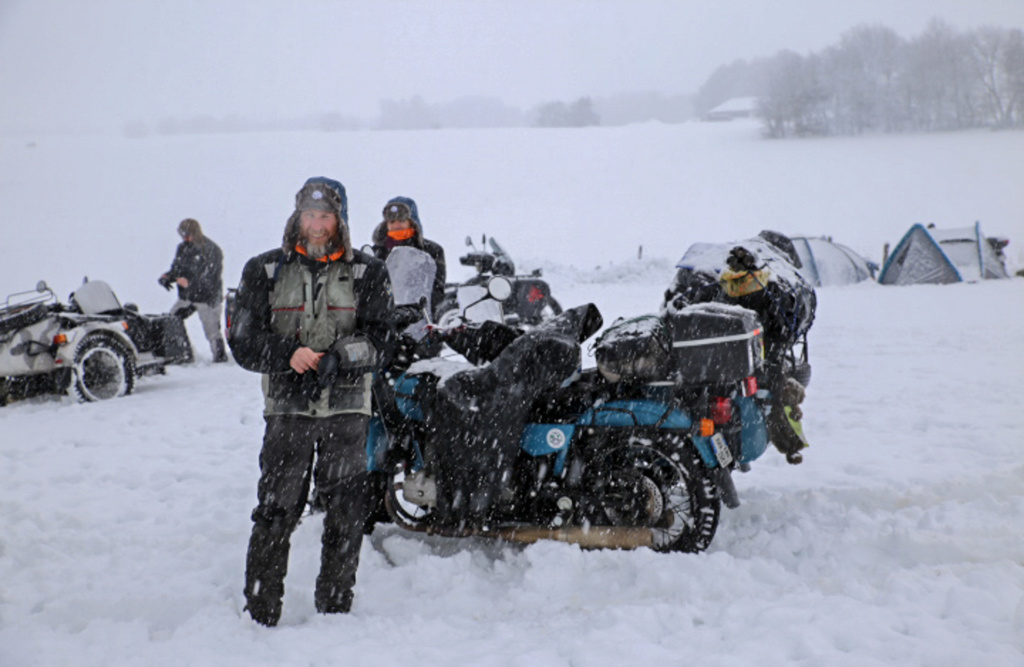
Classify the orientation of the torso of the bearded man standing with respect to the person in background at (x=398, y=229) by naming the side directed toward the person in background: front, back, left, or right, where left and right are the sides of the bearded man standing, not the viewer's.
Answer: back

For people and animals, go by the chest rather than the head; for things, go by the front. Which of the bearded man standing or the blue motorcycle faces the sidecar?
the blue motorcycle

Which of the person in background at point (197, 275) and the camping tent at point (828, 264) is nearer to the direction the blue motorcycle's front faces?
the person in background

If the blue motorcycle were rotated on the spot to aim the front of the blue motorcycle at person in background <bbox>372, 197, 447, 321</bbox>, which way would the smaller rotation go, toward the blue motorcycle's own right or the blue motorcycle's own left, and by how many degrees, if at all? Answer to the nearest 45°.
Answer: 0° — it already faces them

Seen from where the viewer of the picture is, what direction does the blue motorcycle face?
facing away from the viewer and to the left of the viewer

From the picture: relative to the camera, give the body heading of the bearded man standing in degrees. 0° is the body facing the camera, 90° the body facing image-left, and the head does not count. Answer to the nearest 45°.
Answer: approximately 0°

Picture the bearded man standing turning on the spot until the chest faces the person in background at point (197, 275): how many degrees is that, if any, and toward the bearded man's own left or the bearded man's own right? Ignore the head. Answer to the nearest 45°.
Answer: approximately 180°
